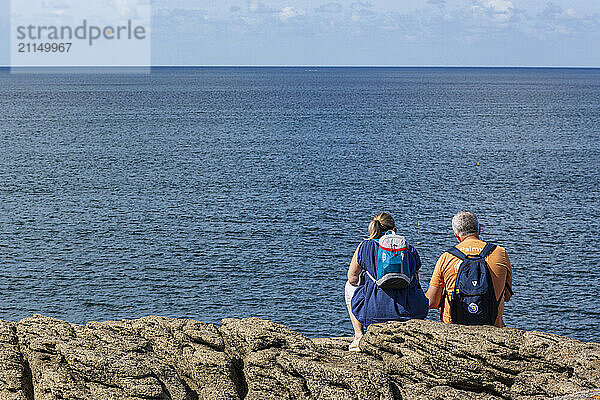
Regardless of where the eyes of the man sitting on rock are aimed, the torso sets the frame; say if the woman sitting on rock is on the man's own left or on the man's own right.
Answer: on the man's own left

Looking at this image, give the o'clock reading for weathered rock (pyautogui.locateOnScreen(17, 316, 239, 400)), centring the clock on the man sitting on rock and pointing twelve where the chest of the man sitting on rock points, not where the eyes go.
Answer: The weathered rock is roughly at 8 o'clock from the man sitting on rock.

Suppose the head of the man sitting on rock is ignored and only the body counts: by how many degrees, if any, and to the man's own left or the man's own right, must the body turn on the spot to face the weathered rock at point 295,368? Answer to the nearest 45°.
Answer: approximately 135° to the man's own left

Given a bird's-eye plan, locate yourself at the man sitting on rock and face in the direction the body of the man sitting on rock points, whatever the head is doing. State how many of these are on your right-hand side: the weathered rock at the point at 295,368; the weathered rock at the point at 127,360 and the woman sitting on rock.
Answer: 0

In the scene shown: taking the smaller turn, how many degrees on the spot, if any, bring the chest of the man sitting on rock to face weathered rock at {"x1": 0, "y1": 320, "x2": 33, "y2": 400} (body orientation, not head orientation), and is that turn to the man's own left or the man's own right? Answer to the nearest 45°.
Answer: approximately 135° to the man's own left

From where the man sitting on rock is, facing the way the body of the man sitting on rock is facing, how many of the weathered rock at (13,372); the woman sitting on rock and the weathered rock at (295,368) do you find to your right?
0

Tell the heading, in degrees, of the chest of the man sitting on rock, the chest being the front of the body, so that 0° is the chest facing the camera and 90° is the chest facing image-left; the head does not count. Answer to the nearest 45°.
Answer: approximately 180°
